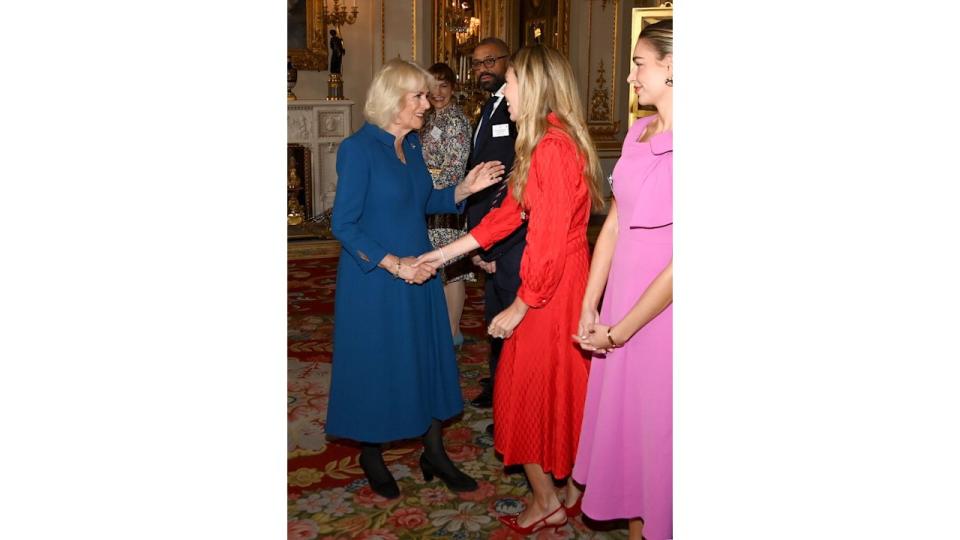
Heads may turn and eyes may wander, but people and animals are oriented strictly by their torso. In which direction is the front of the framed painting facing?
toward the camera

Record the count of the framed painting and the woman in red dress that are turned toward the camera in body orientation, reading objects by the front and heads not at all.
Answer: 1

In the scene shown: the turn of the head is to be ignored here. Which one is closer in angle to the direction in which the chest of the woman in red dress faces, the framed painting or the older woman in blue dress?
the older woman in blue dress

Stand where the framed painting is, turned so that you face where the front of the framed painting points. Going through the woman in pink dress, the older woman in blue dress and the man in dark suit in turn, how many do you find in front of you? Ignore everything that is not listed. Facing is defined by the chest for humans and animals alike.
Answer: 3

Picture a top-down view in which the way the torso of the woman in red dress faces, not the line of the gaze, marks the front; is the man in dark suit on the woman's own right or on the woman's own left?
on the woman's own right

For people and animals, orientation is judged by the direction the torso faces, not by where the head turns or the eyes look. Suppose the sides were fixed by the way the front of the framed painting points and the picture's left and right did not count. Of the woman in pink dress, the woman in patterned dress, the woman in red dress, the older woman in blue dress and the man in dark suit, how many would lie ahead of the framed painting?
5

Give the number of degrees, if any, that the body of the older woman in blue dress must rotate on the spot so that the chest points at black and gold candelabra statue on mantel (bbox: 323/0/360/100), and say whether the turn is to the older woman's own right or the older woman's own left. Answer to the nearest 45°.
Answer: approximately 135° to the older woman's own left

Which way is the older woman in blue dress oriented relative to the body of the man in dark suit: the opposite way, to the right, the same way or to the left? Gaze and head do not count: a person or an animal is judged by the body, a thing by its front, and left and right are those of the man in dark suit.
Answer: to the left

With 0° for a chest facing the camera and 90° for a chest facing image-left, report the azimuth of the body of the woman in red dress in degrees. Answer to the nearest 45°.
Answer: approximately 90°

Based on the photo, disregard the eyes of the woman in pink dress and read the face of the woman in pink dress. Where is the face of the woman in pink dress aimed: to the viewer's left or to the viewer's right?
to the viewer's left
